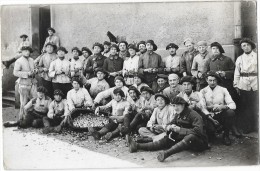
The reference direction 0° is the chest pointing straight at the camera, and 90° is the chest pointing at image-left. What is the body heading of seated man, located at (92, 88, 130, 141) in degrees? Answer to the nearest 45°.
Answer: approximately 45°

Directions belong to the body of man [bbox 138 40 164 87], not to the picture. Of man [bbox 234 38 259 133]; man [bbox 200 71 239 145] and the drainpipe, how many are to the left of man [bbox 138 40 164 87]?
3

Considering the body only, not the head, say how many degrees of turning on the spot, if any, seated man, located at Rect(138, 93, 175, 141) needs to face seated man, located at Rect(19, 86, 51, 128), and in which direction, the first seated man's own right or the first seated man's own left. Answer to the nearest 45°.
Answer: approximately 45° to the first seated man's own right

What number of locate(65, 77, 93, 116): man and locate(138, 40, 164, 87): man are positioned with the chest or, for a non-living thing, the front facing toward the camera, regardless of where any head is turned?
2

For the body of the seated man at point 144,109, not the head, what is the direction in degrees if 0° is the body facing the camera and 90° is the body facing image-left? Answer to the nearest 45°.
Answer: approximately 45°

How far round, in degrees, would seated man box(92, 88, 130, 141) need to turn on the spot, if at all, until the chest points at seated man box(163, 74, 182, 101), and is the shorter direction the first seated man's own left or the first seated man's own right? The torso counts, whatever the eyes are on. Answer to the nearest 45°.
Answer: approximately 135° to the first seated man's own left
